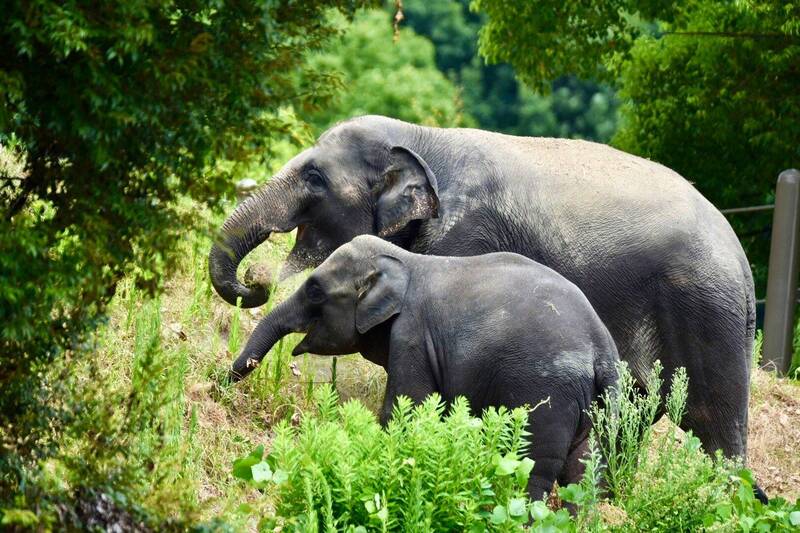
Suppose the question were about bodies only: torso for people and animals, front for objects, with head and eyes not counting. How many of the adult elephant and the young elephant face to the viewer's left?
2

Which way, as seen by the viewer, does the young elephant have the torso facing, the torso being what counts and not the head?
to the viewer's left

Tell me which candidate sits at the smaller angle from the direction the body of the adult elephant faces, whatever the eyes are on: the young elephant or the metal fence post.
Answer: the young elephant

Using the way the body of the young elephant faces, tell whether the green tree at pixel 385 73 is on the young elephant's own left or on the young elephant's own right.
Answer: on the young elephant's own right

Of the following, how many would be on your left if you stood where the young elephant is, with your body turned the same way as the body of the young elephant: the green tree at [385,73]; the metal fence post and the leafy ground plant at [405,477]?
1

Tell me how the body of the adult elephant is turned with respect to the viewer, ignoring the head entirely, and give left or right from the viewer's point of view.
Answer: facing to the left of the viewer

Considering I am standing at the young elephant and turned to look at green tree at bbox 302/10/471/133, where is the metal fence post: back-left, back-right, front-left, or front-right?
front-right
